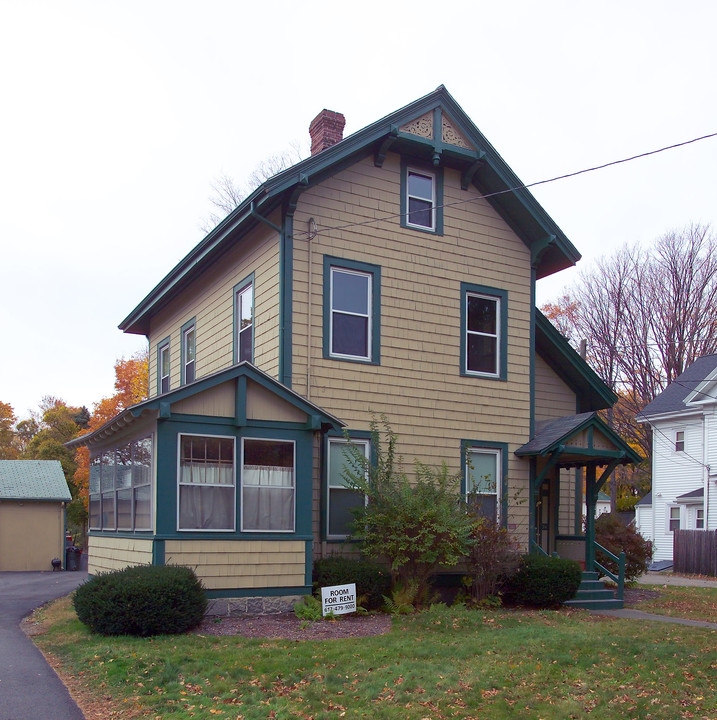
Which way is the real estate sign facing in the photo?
toward the camera

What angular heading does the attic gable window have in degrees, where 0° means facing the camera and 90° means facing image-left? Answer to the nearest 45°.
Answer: approximately 315°

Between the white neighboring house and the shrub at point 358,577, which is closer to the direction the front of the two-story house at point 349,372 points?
the shrub

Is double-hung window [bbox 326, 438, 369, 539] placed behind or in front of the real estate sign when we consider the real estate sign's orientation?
behind

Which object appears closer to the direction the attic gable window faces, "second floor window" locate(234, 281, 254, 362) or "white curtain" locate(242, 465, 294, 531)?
the white curtain

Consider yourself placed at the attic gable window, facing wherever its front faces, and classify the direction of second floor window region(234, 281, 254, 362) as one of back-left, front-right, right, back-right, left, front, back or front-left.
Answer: back-right

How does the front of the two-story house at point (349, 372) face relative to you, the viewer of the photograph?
facing the viewer and to the right of the viewer

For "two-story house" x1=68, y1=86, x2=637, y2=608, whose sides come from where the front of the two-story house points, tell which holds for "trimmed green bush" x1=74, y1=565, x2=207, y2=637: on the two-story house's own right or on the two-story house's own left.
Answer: on the two-story house's own right

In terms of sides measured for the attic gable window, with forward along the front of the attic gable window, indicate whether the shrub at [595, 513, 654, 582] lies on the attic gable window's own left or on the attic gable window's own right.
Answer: on the attic gable window's own left
